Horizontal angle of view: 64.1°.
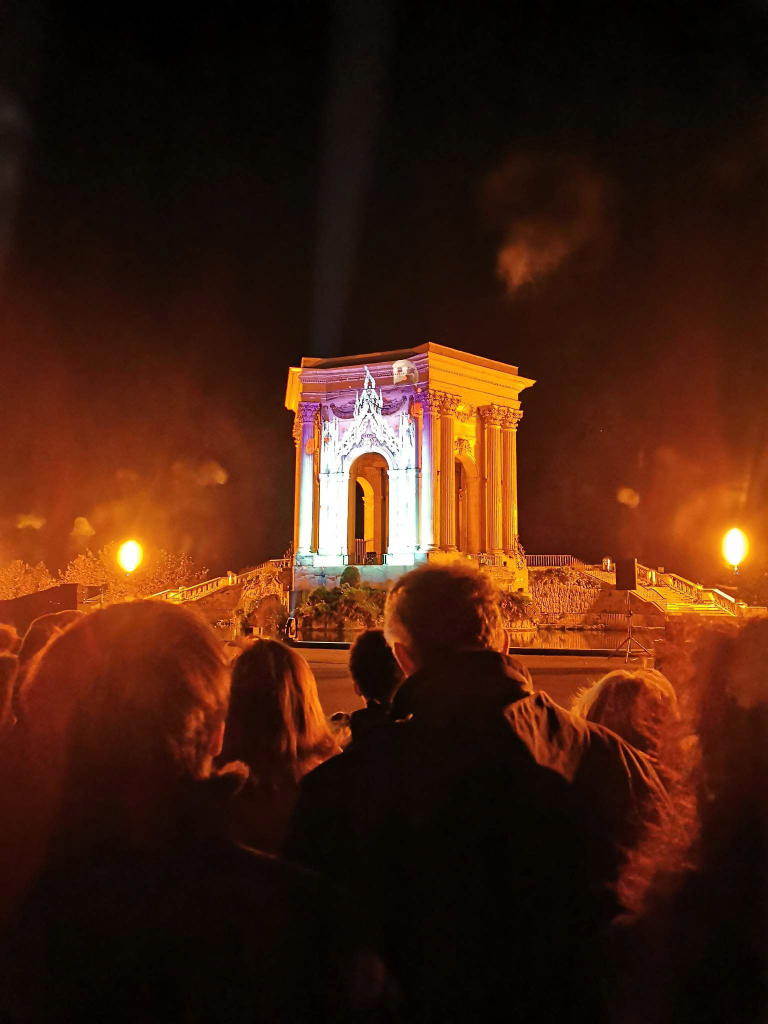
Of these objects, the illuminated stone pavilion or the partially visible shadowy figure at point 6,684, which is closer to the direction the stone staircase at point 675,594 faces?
the partially visible shadowy figure

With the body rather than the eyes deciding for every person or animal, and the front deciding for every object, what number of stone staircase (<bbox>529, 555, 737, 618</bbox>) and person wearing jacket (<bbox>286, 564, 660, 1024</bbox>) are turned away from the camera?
1

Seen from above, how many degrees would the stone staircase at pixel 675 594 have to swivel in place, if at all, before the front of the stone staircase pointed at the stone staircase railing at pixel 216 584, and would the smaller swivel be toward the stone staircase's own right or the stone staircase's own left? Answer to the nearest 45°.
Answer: approximately 135° to the stone staircase's own right

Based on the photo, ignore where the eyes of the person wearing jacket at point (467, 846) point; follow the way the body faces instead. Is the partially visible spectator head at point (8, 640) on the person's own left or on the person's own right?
on the person's own left

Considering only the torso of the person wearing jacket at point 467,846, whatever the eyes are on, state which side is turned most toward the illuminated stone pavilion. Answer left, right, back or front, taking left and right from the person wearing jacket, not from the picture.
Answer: front

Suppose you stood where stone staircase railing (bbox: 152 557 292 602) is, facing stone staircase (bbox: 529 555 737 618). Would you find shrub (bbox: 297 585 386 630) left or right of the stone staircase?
right

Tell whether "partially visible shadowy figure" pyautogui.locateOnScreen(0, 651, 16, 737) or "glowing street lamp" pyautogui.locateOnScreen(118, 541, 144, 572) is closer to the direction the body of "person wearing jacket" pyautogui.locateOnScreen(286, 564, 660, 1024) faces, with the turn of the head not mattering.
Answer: the glowing street lamp

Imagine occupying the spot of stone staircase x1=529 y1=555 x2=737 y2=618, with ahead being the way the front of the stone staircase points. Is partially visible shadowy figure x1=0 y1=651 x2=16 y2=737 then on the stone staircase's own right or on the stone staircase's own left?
on the stone staircase's own right

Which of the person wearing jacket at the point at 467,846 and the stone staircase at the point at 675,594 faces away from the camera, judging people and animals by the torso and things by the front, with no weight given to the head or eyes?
the person wearing jacket

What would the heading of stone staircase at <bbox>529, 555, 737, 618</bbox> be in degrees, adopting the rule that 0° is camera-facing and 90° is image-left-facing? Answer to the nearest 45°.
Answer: approximately 315°

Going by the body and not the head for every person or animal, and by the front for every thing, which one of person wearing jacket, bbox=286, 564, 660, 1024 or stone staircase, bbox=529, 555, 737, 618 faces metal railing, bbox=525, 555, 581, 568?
the person wearing jacket

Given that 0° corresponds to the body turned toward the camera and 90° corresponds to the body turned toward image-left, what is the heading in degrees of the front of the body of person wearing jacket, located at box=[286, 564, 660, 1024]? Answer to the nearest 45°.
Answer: approximately 180°
